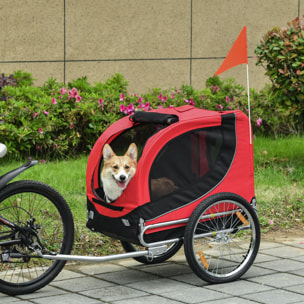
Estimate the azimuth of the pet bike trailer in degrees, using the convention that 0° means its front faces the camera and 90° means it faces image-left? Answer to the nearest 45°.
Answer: approximately 45°

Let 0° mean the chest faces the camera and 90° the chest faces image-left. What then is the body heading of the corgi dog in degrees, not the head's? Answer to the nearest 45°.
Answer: approximately 0°

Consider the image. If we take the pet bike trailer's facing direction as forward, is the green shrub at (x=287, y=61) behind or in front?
behind
